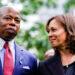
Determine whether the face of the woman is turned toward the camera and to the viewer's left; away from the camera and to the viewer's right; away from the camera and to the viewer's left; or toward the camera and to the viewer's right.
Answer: toward the camera and to the viewer's left

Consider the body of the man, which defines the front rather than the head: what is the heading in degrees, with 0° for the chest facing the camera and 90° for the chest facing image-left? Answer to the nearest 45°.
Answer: approximately 0°

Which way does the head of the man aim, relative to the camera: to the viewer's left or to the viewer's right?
to the viewer's right

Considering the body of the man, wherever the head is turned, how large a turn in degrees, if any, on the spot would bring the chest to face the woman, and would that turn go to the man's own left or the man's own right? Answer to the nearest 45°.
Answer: approximately 90° to the man's own left
